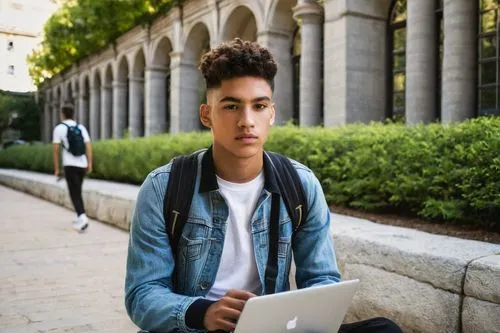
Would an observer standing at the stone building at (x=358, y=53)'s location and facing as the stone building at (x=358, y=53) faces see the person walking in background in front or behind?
in front

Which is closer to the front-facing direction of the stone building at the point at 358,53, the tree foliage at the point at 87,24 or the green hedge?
the green hedge

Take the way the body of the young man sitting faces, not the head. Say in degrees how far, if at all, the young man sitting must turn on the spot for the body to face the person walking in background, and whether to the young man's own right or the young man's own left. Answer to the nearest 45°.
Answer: approximately 135° to the young man's own right

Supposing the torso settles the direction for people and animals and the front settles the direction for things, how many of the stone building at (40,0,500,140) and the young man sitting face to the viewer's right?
0

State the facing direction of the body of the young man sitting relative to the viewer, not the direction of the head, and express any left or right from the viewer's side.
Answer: facing the viewer

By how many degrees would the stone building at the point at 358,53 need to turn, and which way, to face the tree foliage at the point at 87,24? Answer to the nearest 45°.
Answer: approximately 90° to its right

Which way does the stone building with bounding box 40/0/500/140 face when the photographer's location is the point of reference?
facing the viewer and to the left of the viewer

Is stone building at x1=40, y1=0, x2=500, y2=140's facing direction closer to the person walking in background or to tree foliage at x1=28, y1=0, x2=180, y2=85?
the person walking in background

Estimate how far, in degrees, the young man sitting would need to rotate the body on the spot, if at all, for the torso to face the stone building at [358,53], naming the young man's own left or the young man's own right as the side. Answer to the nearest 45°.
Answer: approximately 180°

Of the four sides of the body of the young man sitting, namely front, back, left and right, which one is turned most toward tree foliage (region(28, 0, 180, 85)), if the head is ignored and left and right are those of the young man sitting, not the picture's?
back
